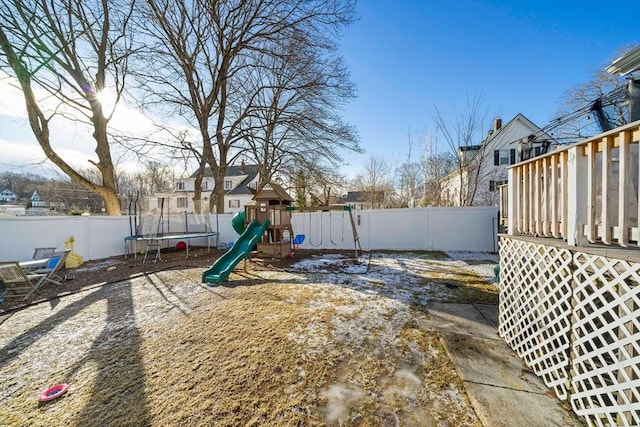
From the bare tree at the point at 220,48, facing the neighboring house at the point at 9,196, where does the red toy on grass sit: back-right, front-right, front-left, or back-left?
back-left

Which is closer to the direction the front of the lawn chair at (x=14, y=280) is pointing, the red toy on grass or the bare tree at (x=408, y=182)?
the bare tree

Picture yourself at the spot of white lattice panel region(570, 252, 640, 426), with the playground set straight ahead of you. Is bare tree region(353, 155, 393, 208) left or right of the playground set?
right

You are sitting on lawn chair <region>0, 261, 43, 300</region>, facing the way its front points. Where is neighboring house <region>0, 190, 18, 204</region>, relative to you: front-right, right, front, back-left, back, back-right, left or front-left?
front-left

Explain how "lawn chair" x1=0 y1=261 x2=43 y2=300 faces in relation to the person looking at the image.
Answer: facing away from the viewer and to the right of the viewer

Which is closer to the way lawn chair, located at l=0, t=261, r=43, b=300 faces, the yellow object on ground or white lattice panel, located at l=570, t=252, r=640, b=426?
the yellow object on ground

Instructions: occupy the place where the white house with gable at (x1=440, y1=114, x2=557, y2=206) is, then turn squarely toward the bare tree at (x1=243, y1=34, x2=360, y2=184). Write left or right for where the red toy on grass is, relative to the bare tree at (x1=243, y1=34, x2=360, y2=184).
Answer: left

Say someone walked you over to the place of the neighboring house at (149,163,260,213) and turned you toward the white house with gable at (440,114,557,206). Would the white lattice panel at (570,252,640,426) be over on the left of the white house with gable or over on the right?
right
